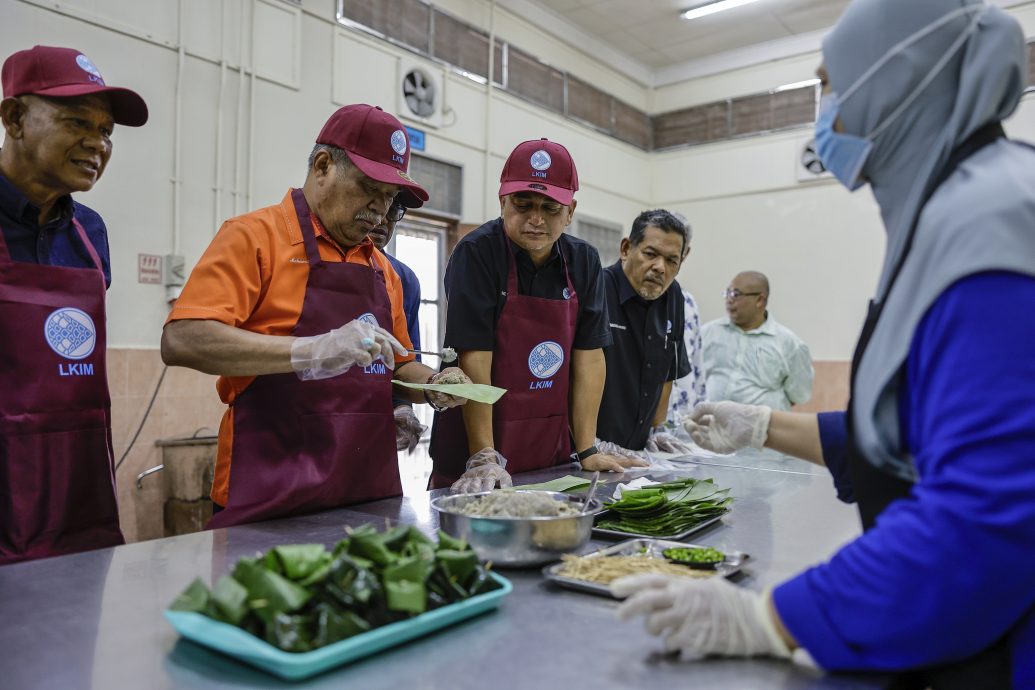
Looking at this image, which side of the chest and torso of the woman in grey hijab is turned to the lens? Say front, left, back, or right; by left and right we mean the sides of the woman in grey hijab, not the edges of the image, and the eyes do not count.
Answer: left

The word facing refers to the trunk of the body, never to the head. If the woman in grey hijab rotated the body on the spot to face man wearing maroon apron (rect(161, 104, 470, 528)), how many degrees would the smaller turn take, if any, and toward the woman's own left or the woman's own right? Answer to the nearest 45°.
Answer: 0° — they already face them

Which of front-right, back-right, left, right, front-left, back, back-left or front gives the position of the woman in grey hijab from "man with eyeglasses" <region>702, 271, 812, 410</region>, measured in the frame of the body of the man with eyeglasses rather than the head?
front-left

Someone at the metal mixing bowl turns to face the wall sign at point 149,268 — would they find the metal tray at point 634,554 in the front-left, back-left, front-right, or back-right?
back-right

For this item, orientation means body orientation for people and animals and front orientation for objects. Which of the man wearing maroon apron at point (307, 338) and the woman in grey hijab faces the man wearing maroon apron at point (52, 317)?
the woman in grey hijab

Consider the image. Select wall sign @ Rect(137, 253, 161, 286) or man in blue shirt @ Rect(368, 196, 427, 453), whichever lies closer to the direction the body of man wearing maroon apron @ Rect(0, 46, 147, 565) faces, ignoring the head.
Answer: the man in blue shirt

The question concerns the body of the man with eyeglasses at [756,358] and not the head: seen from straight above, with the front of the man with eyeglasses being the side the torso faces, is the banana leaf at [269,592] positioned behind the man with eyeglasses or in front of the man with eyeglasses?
in front

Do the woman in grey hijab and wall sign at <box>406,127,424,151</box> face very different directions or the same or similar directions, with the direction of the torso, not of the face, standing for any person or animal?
very different directions

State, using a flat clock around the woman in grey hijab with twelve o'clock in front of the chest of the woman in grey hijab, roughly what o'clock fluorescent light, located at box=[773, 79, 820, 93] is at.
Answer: The fluorescent light is roughly at 3 o'clock from the woman in grey hijab.

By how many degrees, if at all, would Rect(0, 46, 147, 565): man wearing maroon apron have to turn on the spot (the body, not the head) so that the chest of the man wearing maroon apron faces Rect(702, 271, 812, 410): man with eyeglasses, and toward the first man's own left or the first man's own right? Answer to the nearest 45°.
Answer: approximately 45° to the first man's own left

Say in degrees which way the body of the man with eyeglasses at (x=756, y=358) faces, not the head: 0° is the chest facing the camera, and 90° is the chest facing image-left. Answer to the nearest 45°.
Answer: approximately 45°

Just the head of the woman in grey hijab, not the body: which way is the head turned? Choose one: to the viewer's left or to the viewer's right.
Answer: to the viewer's left

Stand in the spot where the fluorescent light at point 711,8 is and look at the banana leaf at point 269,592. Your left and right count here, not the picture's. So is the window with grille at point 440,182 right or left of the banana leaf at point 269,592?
right

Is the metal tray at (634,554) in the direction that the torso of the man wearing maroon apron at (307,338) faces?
yes
